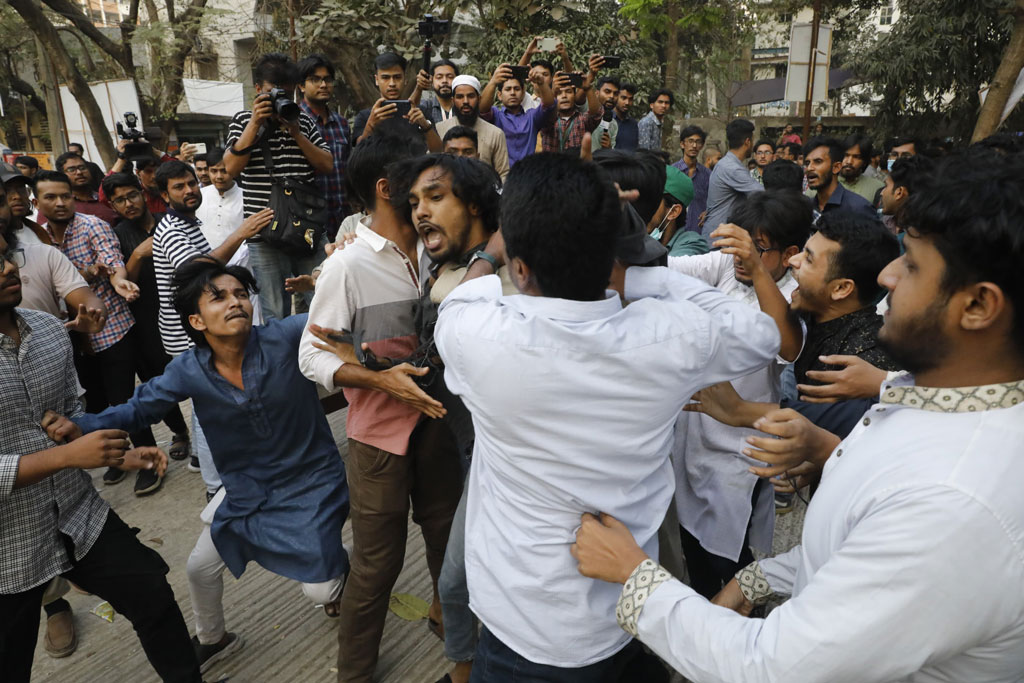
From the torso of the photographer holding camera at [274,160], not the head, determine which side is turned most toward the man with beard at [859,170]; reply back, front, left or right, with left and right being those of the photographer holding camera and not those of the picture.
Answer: left

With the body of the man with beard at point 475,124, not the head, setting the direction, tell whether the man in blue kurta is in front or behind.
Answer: in front

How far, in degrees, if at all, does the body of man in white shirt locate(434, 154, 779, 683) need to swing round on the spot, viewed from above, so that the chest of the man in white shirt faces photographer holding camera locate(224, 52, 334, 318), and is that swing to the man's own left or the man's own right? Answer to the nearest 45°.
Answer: approximately 45° to the man's own left

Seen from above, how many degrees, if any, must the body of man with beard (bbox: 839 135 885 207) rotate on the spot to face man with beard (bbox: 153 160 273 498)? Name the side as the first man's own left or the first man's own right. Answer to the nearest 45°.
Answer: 0° — they already face them

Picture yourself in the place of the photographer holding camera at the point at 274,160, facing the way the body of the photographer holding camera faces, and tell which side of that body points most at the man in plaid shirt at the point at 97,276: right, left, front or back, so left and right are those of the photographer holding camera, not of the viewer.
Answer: right

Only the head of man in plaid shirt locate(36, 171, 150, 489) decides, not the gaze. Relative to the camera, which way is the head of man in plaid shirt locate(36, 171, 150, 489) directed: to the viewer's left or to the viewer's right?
to the viewer's right

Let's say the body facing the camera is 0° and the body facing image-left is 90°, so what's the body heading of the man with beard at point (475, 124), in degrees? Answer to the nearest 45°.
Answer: approximately 0°

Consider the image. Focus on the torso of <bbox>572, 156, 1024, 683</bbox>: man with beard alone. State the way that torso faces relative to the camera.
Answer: to the viewer's left

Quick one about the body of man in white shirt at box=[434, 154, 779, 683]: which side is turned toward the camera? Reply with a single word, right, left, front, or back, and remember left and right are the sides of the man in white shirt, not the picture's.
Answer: back
